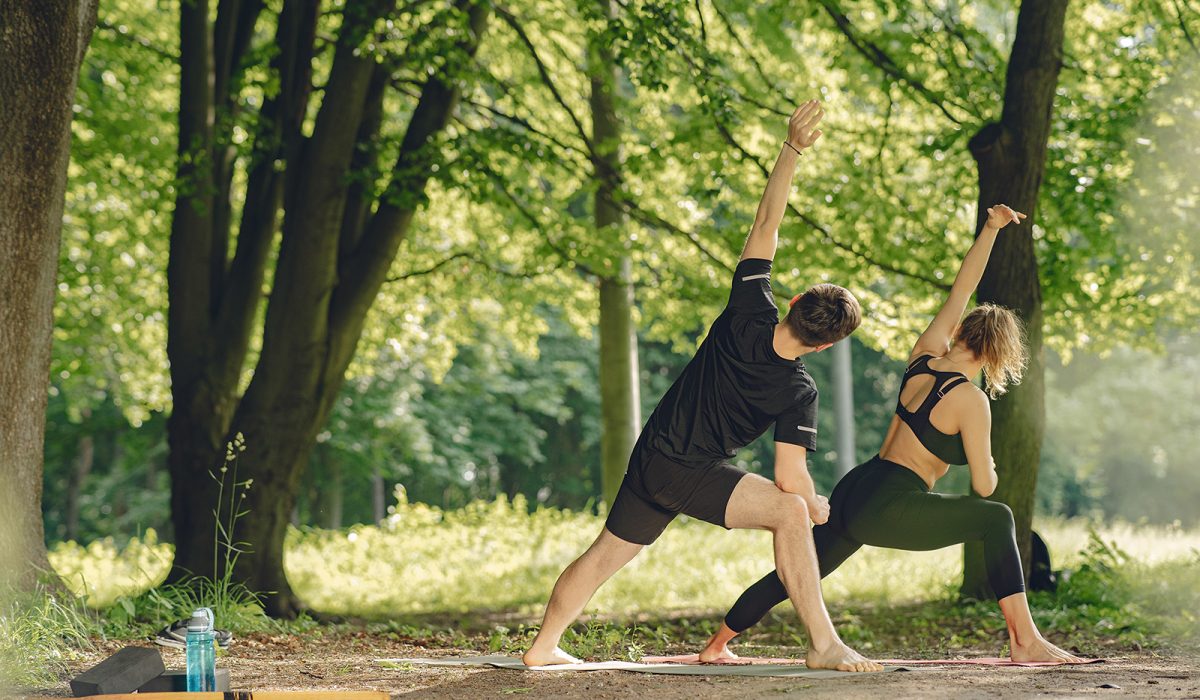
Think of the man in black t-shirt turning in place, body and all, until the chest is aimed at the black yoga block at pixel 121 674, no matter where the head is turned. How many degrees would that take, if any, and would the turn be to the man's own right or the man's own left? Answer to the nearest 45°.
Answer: approximately 90° to the man's own left

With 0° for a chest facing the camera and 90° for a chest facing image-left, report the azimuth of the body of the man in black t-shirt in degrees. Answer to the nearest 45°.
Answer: approximately 180°

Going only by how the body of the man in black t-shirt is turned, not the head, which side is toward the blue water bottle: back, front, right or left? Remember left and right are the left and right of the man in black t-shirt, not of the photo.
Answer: left

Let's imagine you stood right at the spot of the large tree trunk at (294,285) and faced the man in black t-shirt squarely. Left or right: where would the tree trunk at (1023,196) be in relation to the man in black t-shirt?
left

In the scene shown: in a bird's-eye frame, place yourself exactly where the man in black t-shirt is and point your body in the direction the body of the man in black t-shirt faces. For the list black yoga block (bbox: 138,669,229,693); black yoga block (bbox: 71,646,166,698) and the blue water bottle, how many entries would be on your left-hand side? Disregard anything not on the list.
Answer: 3

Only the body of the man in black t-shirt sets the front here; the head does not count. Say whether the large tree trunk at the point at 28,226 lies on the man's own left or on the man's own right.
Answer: on the man's own left

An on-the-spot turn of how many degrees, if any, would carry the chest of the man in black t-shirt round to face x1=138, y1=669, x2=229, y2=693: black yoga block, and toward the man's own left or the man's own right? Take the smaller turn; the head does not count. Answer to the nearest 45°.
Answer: approximately 90° to the man's own left

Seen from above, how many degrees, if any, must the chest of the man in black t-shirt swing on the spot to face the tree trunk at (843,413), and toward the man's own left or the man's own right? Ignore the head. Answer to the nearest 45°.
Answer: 0° — they already face it

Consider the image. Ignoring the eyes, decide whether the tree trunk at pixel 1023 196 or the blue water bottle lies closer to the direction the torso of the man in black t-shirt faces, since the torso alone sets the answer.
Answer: the tree trunk

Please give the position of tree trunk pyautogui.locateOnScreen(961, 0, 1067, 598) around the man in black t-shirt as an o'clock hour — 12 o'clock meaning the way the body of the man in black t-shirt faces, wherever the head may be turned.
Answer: The tree trunk is roughly at 1 o'clock from the man in black t-shirt.

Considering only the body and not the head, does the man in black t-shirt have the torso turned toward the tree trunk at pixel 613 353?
yes
